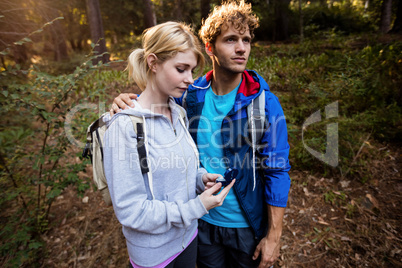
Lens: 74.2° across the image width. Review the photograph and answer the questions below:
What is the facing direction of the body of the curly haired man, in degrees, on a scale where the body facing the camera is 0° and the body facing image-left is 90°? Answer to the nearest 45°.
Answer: approximately 0°

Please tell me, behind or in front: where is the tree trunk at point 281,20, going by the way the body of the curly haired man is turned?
behind

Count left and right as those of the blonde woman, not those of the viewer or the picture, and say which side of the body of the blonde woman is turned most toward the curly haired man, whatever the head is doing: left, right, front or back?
left

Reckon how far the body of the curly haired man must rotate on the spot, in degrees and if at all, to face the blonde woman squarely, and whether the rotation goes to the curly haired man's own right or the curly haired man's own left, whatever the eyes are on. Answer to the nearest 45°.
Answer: approximately 45° to the curly haired man's own right

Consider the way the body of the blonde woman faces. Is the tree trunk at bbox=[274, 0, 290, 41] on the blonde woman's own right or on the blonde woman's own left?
on the blonde woman's own left

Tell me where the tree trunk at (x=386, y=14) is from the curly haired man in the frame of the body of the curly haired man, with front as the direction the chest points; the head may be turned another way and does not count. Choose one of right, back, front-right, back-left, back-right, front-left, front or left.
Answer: back-left
